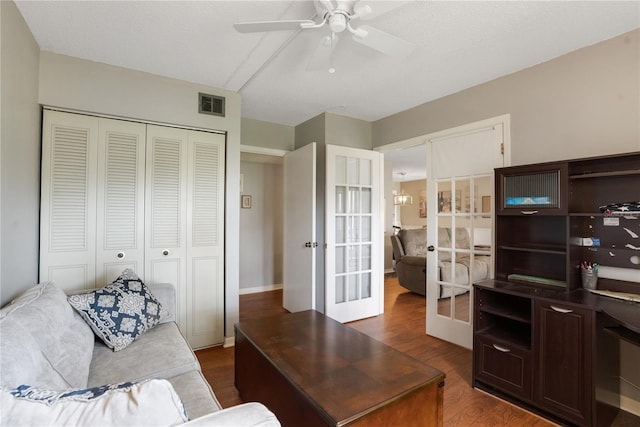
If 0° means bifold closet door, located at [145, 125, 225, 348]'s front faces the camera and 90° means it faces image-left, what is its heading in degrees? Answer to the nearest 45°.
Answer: approximately 0°

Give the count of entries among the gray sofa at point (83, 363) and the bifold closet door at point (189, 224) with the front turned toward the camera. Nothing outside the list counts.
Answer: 1

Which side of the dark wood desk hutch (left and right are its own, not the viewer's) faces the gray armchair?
right

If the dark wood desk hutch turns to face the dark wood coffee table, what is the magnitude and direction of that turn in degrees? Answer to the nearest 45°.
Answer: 0° — it already faces it

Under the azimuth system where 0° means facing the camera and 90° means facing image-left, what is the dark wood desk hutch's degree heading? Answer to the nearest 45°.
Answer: approximately 45°

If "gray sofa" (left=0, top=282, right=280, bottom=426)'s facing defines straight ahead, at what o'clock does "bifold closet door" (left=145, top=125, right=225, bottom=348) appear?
The bifold closet door is roughly at 10 o'clock from the gray sofa.

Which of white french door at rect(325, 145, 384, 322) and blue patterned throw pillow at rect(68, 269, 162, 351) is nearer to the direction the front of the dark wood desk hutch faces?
the blue patterned throw pillow

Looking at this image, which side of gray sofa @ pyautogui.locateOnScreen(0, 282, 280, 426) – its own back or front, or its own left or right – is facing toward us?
right

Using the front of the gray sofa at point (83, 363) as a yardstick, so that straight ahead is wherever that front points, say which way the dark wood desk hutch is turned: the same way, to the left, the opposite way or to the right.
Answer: the opposite way

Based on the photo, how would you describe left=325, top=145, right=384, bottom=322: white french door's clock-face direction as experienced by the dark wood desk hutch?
The white french door is roughly at 2 o'clock from the dark wood desk hutch.

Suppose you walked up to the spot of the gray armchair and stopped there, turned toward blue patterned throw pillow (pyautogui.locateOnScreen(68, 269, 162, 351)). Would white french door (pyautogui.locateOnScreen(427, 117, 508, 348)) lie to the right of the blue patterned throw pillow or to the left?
left

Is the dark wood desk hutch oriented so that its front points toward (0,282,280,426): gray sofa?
yes
